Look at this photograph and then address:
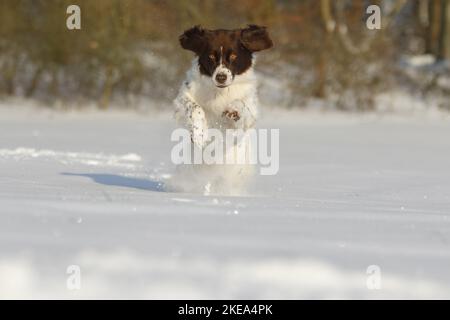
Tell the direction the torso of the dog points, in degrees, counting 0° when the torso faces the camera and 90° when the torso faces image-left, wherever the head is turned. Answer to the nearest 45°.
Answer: approximately 0°
